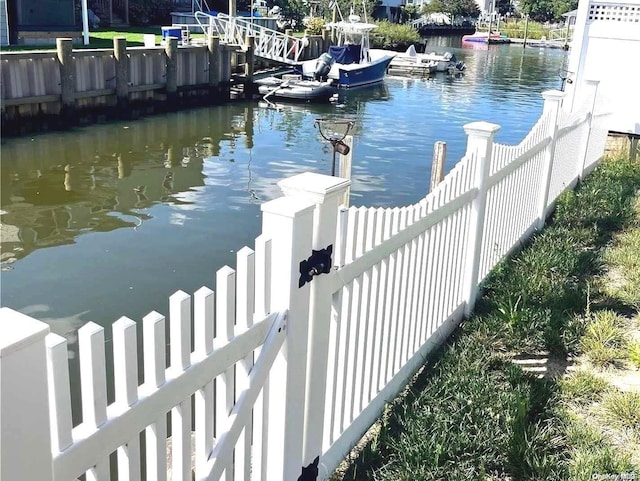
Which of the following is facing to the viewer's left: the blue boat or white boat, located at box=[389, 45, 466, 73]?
the white boat

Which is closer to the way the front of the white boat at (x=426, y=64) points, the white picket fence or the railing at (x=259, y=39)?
the railing

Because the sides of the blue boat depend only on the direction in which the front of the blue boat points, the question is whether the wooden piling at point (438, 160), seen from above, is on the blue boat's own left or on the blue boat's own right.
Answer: on the blue boat's own right

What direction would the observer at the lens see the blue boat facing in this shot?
facing away from the viewer and to the right of the viewer

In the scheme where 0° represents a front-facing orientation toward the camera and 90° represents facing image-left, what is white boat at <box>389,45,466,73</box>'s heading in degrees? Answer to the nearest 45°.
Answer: approximately 90°

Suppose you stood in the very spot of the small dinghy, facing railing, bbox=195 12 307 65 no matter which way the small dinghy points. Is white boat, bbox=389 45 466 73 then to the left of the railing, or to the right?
right

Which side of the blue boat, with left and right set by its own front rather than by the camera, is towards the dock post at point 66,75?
back

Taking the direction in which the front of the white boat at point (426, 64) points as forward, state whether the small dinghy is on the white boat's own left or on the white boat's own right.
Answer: on the white boat's own left

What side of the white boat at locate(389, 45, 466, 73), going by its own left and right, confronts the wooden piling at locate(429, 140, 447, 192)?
left

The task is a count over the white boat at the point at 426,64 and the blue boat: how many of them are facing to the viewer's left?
1

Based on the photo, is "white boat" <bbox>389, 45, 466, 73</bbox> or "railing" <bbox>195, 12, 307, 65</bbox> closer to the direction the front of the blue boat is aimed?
the white boat
